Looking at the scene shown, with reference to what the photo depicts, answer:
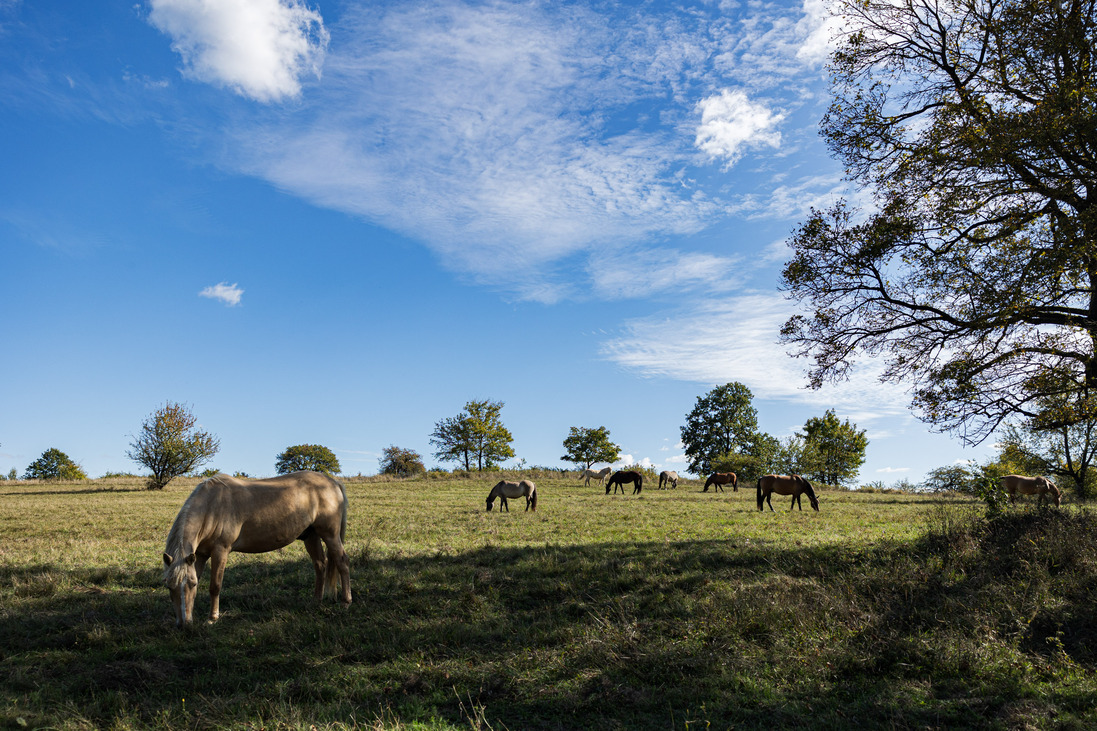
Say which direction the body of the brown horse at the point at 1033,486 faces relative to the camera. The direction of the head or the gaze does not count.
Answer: to the viewer's right

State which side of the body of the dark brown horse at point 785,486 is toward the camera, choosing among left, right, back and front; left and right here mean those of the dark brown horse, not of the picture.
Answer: right

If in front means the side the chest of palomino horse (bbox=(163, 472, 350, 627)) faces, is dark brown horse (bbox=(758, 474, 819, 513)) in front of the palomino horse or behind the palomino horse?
behind

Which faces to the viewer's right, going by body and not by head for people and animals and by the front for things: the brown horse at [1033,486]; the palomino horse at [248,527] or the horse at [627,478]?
the brown horse

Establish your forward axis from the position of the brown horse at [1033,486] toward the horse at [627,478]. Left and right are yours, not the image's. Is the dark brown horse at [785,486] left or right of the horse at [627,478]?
left

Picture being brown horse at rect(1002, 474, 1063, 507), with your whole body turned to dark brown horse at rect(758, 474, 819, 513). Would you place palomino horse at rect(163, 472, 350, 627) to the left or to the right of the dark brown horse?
left

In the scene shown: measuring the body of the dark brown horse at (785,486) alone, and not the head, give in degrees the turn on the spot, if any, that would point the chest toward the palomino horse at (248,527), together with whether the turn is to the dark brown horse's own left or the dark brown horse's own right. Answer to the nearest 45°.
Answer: approximately 90° to the dark brown horse's own right

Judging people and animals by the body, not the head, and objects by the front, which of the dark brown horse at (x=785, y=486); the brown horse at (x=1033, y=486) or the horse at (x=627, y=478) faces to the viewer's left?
the horse

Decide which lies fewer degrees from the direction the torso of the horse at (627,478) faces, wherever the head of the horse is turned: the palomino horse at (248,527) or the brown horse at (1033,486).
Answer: the palomino horse

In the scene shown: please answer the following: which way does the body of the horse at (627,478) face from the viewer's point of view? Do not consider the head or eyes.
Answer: to the viewer's left

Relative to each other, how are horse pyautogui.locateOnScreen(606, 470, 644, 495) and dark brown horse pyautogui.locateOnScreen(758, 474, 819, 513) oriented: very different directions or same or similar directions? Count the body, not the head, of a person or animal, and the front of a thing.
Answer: very different directions
